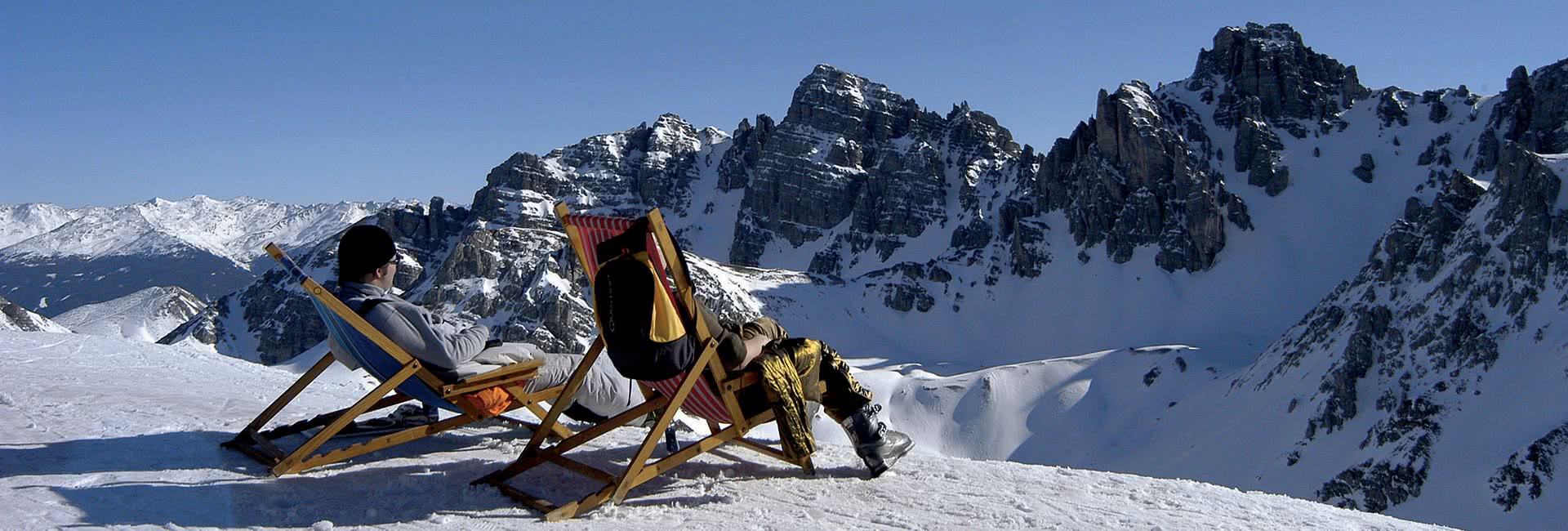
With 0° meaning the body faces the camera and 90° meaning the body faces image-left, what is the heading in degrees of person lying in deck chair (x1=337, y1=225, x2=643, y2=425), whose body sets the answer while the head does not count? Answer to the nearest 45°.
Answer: approximately 270°

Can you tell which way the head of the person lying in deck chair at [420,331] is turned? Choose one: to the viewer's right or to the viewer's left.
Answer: to the viewer's right

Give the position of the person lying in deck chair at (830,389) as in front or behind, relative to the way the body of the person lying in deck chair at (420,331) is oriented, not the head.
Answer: in front

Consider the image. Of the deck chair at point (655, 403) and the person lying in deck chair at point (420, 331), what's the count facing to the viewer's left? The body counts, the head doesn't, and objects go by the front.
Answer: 0

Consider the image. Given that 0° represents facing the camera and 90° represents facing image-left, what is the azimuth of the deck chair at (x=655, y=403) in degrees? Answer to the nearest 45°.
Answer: approximately 225°

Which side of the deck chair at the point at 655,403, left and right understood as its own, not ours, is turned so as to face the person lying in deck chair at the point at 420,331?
left
